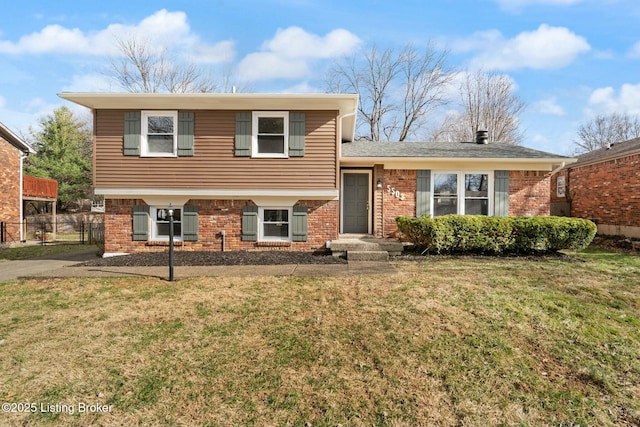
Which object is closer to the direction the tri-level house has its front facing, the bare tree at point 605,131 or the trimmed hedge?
the trimmed hedge

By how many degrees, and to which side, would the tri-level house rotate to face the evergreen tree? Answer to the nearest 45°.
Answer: approximately 135° to its right

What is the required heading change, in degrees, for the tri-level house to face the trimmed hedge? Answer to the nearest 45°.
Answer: approximately 90° to its left

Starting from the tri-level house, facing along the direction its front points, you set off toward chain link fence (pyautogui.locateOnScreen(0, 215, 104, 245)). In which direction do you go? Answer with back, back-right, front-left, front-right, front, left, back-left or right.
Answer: back-right

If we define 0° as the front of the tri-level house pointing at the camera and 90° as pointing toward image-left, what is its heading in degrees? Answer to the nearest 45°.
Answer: approximately 0°

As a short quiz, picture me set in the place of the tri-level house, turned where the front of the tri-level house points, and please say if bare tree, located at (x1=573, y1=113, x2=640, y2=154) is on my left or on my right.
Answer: on my left

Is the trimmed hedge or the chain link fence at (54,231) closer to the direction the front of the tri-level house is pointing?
the trimmed hedge

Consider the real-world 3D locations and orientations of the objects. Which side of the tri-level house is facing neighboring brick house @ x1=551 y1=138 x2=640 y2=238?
left

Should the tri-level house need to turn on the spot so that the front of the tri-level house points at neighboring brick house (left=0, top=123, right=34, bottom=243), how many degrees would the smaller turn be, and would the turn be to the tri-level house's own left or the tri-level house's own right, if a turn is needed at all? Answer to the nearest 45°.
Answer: approximately 135° to the tri-level house's own right
